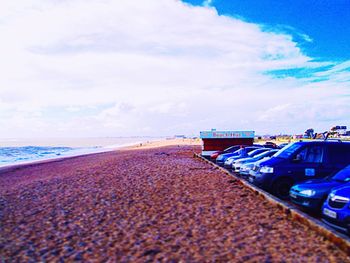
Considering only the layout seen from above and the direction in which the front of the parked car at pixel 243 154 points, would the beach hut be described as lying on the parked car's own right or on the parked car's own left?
on the parked car's own right

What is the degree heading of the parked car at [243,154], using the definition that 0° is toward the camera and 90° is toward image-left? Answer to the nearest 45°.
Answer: approximately 45°

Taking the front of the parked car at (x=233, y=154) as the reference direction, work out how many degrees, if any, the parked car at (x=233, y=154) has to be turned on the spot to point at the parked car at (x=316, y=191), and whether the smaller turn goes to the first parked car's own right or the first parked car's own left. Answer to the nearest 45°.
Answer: approximately 45° to the first parked car's own left

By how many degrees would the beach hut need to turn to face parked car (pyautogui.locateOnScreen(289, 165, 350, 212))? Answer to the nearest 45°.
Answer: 0° — it already faces it

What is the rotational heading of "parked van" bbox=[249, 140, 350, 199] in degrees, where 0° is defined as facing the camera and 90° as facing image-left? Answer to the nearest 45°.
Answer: approximately 45°

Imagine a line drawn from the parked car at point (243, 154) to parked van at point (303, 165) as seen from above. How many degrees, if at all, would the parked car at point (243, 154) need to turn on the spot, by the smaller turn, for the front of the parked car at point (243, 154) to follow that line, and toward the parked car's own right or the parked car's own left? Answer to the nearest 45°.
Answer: approximately 45° to the parked car's own left

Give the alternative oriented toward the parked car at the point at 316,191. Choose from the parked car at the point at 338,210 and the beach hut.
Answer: the beach hut

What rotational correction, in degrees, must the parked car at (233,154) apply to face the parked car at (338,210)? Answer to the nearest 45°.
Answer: approximately 45° to its left

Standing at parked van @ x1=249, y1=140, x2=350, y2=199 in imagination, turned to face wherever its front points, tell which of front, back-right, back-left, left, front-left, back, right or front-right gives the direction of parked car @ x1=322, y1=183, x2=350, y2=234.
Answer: front-left

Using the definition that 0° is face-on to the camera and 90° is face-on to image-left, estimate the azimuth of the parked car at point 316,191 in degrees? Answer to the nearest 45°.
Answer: approximately 45°

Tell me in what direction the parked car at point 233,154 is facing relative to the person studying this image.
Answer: facing the viewer and to the left of the viewer

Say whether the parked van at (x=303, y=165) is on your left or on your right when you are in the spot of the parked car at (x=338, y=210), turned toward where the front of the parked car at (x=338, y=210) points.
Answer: on your right
